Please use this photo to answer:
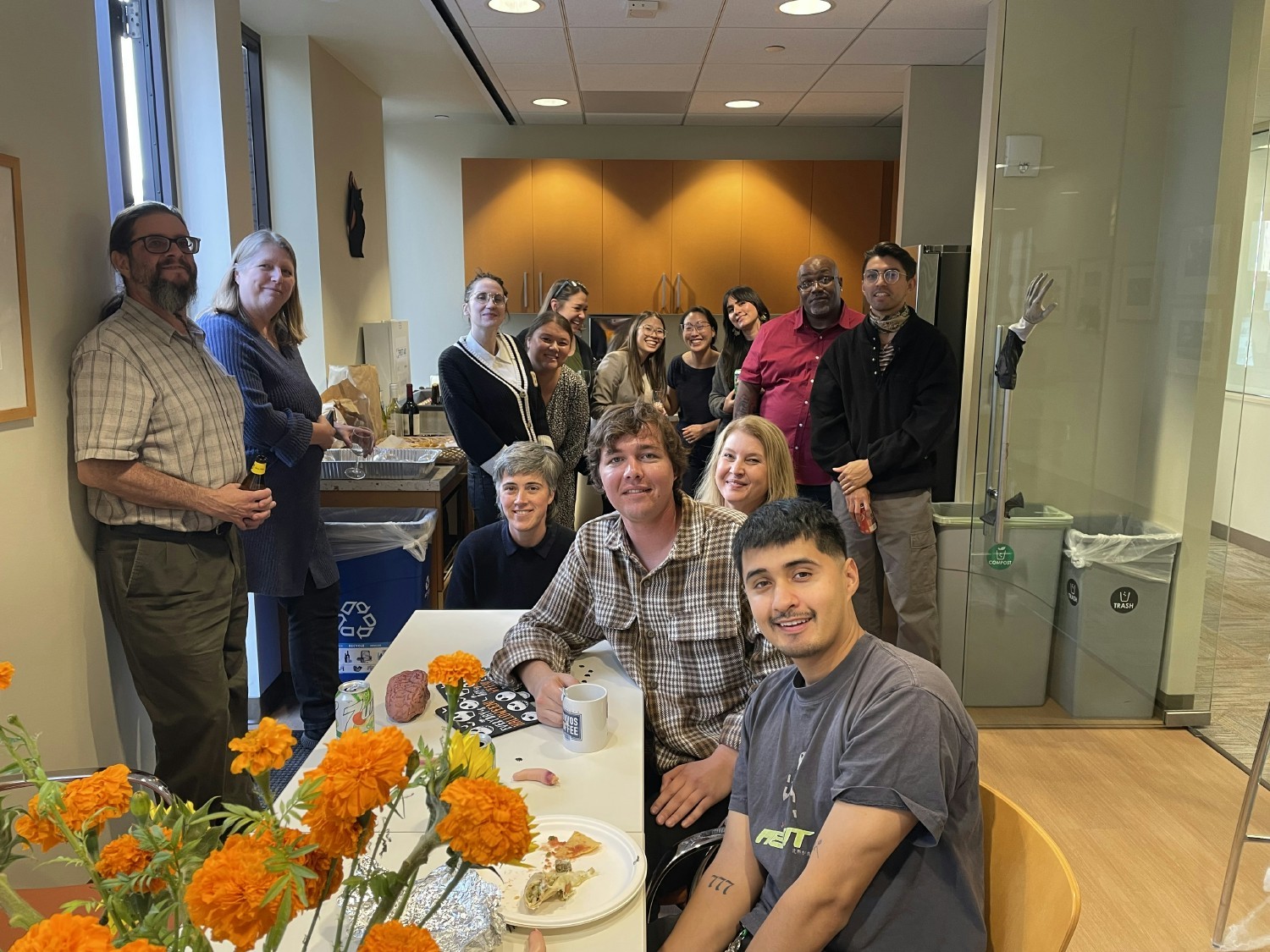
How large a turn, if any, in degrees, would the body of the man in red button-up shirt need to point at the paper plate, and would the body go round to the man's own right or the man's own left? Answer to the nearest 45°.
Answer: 0° — they already face it

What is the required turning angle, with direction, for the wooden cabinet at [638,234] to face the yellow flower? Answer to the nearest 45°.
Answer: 0° — it already faces it

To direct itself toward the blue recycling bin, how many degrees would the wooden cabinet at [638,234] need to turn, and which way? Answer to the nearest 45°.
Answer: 0° — it already faces it

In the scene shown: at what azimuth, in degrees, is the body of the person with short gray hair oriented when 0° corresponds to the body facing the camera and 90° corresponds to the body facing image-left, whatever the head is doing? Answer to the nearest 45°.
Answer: approximately 0°

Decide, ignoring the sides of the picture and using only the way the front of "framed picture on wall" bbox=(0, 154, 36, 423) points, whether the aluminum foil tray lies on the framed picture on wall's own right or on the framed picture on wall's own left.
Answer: on the framed picture on wall's own left

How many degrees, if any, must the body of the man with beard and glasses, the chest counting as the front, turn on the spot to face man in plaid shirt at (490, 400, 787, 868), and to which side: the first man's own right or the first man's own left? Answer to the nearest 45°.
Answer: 0° — they already face them

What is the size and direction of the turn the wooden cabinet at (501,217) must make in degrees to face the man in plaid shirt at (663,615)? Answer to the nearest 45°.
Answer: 0° — it already faces them

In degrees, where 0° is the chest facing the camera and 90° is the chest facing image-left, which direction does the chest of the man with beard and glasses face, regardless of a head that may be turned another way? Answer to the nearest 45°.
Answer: approximately 315°
